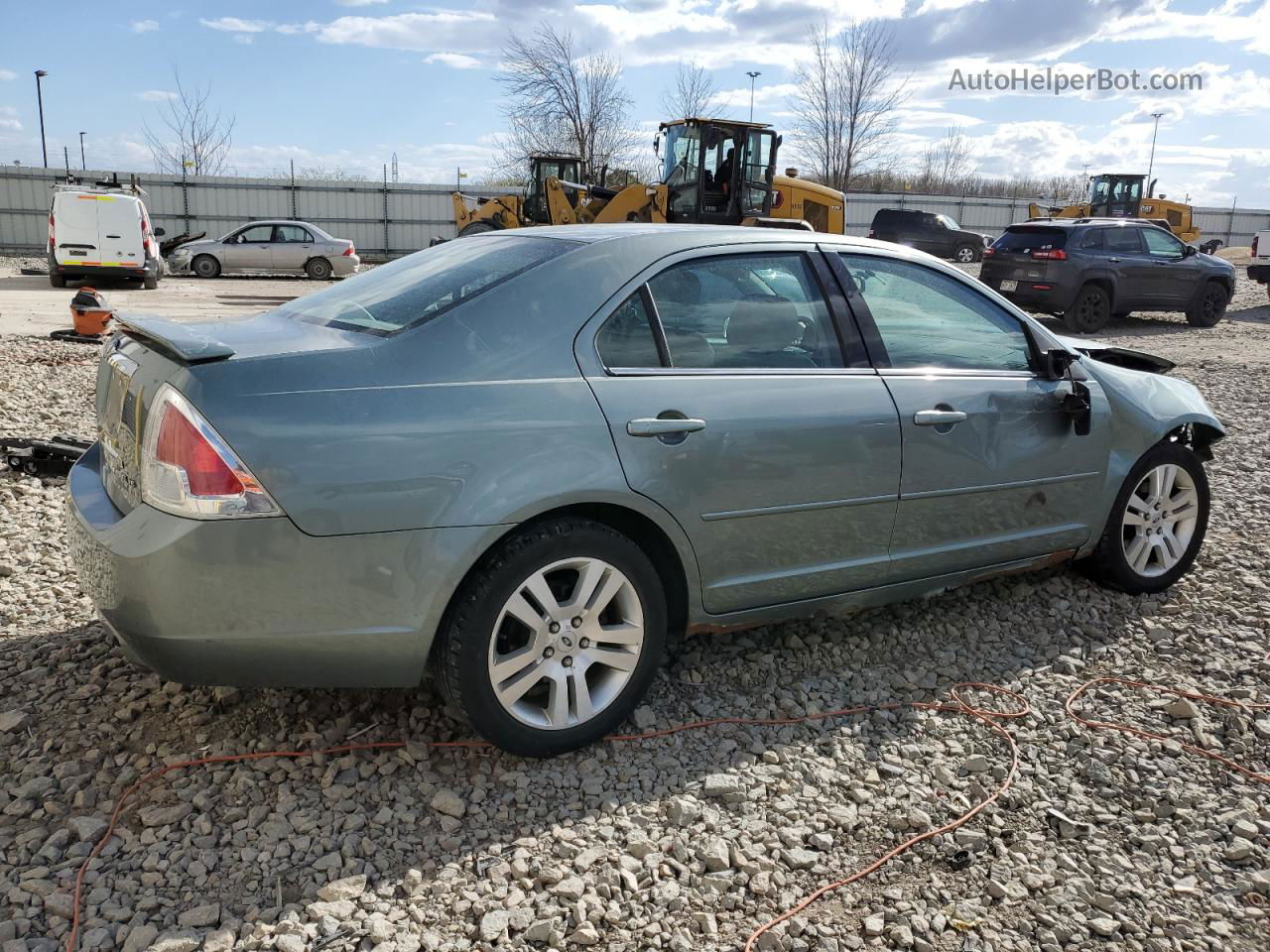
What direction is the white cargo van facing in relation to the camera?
away from the camera

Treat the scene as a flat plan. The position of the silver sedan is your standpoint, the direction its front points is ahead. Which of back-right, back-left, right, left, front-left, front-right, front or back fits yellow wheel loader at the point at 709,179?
back-left

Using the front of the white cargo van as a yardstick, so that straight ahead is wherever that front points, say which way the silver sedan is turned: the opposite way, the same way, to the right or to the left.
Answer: to the left

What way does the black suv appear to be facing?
to the viewer's right

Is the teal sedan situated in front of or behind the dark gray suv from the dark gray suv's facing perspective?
behind

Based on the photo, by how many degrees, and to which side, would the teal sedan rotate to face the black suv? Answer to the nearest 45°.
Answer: approximately 45° to its left

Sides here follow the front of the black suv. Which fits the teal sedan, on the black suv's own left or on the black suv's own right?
on the black suv's own right

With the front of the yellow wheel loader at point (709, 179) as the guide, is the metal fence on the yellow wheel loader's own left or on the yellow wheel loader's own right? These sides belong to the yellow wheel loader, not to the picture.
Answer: on the yellow wheel loader's own right

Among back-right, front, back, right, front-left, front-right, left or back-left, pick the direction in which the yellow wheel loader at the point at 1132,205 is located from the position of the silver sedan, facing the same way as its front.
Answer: back

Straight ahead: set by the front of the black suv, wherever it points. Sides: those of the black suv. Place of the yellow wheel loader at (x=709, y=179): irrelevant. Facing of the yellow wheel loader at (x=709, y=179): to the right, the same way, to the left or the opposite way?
the opposite way

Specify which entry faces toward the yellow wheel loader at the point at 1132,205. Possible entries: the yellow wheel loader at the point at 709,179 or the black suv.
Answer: the black suv

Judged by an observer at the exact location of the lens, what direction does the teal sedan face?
facing away from the viewer and to the right of the viewer

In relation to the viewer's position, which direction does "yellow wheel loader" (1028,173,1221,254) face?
facing to the left of the viewer

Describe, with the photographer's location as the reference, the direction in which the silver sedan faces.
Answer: facing to the left of the viewer
